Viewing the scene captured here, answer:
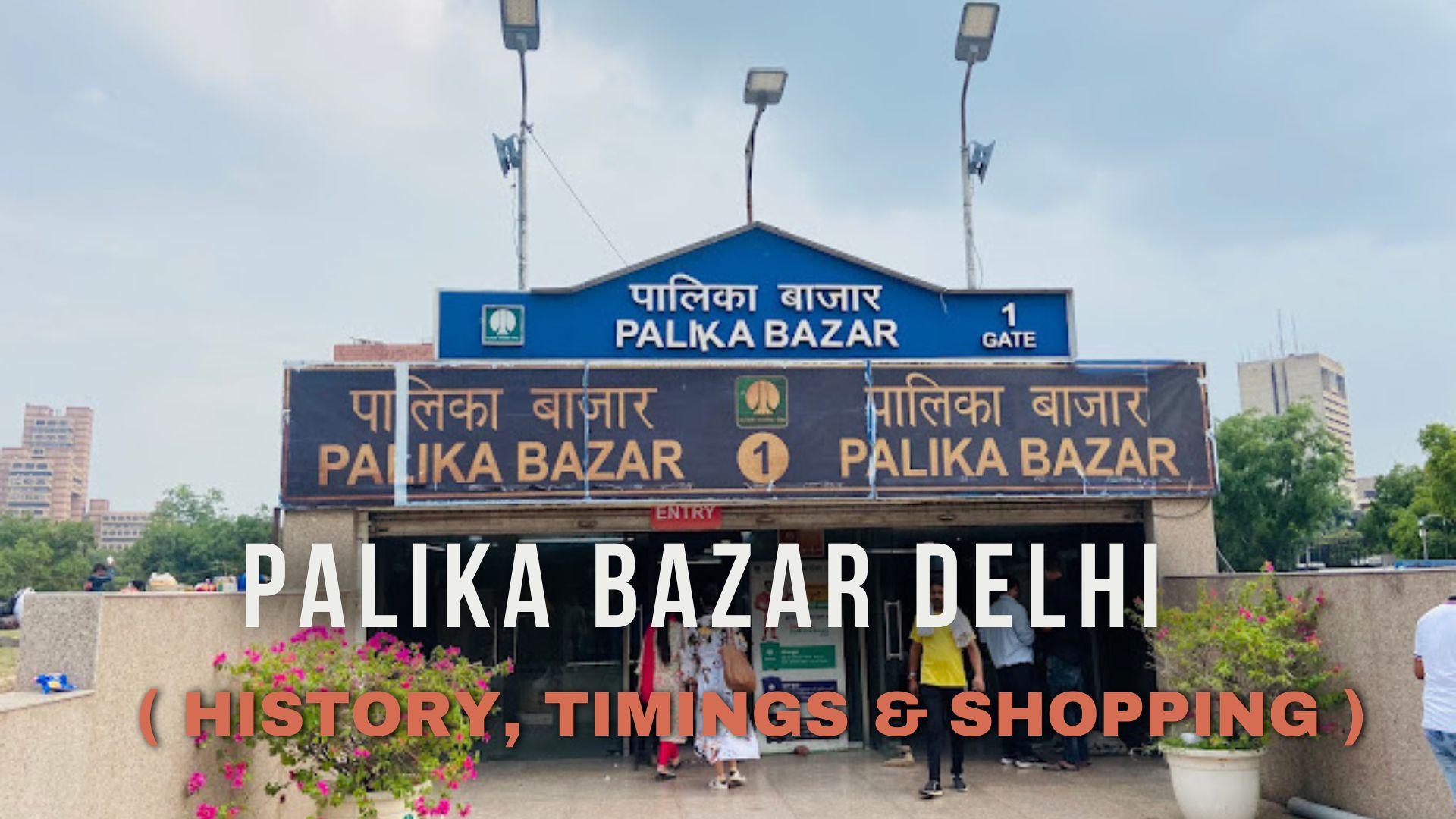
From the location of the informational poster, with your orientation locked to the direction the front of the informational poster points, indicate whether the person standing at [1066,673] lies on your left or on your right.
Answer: on your left

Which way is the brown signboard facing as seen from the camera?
toward the camera

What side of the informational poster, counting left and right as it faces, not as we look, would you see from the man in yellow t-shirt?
front

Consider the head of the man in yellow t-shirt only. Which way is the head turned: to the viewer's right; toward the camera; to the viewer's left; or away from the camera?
toward the camera

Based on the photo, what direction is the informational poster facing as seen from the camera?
toward the camera

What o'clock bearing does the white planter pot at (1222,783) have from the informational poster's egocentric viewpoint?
The white planter pot is roughly at 11 o'clock from the informational poster.

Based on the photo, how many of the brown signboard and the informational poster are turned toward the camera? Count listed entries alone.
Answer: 2

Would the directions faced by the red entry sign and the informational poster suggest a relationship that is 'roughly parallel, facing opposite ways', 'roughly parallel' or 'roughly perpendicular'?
roughly parallel

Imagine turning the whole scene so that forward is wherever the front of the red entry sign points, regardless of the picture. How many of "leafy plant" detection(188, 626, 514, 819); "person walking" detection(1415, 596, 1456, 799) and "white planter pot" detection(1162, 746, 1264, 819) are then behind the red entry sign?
0
